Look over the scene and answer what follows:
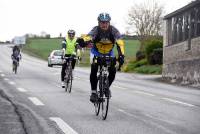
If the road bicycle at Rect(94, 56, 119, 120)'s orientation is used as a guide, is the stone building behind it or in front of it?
behind

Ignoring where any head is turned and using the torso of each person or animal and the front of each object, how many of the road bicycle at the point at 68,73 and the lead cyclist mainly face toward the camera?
2

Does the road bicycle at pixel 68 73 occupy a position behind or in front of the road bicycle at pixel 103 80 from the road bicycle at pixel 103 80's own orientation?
behind

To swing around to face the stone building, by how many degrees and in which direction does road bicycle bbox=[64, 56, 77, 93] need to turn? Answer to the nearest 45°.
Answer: approximately 135° to its left

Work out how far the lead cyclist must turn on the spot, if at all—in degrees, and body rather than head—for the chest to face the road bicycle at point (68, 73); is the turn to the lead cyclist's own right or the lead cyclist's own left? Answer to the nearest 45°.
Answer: approximately 180°
